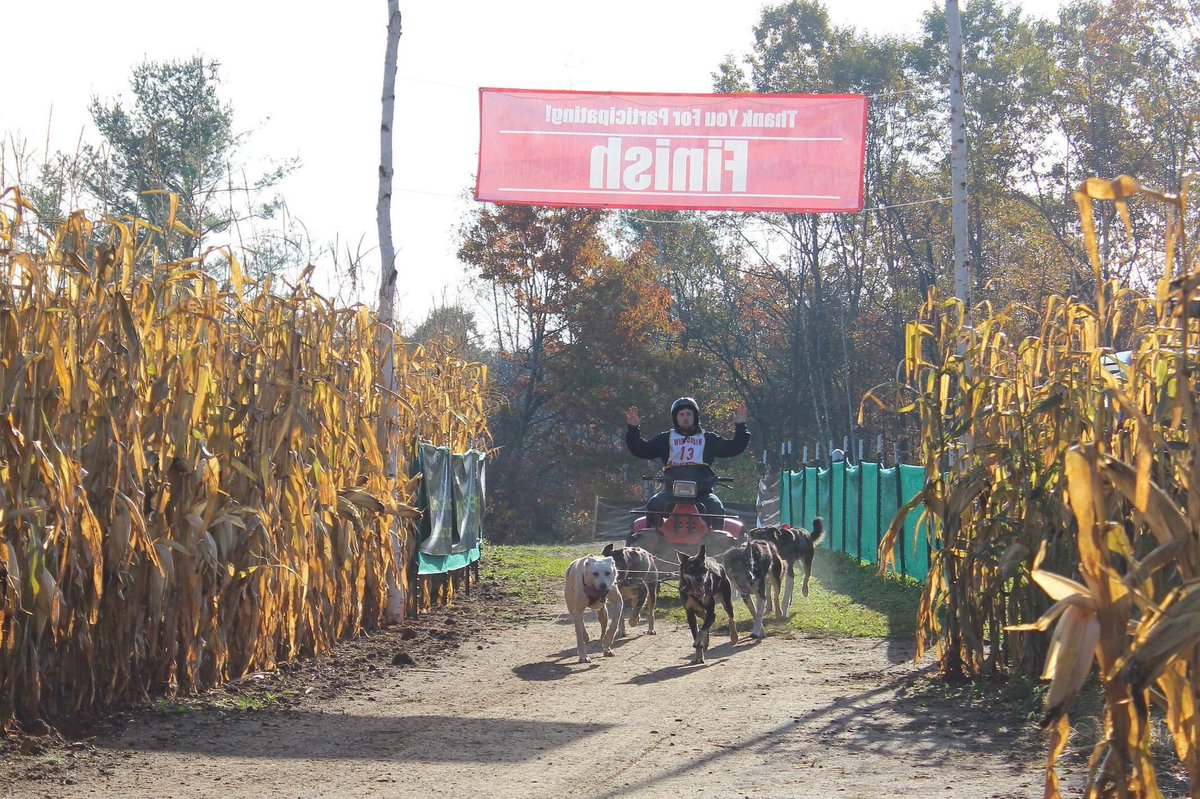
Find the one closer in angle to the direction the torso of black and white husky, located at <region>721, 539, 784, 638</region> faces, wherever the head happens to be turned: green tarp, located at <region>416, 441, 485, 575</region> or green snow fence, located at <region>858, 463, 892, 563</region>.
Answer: the green tarp

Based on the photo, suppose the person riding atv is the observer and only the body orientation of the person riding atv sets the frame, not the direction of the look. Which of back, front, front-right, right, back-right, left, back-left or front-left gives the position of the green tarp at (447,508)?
right

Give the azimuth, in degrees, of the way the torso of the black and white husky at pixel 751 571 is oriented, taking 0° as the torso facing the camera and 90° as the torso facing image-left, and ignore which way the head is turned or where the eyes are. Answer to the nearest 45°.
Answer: approximately 45°

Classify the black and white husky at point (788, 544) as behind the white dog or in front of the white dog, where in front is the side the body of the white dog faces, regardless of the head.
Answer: behind

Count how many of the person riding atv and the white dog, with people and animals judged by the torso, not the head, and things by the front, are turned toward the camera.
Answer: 2

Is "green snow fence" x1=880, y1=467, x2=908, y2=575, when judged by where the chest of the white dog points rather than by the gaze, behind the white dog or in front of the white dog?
behind

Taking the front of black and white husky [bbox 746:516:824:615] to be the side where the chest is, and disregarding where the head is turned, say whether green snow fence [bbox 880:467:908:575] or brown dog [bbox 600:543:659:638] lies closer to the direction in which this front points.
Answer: the brown dog
